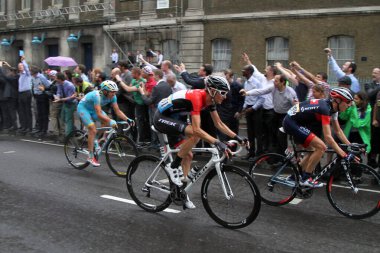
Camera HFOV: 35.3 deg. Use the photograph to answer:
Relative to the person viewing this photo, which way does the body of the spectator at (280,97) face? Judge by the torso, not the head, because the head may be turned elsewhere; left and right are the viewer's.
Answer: facing the viewer and to the left of the viewer

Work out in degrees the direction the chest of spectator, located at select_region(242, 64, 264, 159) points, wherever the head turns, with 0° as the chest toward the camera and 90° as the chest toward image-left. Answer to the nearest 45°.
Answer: approximately 45°

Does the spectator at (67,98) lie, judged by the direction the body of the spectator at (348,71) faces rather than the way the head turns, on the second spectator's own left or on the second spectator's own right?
on the second spectator's own right

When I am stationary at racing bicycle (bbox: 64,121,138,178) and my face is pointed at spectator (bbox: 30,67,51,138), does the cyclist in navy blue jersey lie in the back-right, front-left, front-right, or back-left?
back-right

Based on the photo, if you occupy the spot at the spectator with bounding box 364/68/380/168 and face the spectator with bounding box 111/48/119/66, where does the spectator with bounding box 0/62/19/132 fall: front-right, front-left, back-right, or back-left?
front-left
